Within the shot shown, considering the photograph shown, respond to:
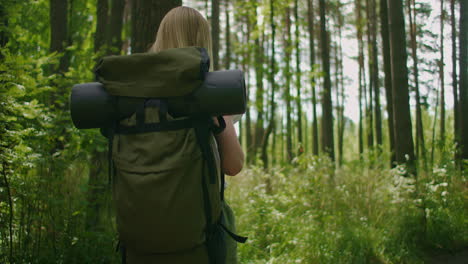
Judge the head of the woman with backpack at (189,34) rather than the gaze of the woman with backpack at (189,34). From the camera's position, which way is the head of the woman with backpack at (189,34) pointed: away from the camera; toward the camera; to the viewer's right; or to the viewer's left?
away from the camera

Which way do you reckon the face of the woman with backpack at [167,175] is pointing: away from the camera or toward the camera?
away from the camera

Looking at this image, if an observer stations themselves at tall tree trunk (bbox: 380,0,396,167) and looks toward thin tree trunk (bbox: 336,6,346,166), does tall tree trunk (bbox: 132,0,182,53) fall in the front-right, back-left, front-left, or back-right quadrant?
back-left

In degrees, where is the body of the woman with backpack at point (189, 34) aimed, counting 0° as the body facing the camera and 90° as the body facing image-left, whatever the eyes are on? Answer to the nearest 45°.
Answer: approximately 180°

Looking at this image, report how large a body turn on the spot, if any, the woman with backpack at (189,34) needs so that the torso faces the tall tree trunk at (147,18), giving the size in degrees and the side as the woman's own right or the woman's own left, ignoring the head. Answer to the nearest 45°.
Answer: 0° — they already face it
